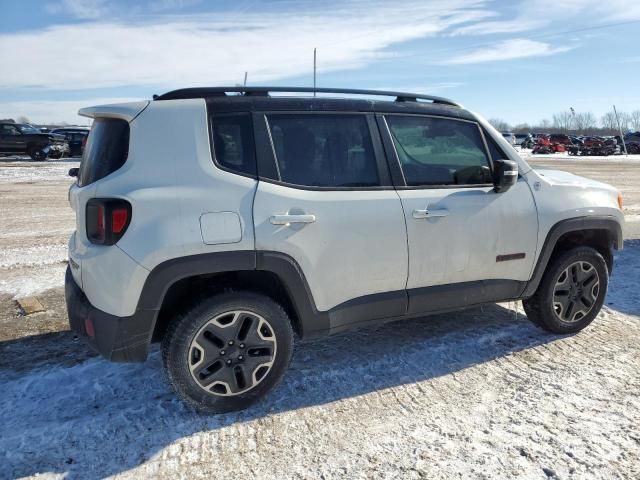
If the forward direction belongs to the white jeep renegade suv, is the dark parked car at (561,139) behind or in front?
in front

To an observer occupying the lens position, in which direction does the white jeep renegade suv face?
facing away from the viewer and to the right of the viewer
